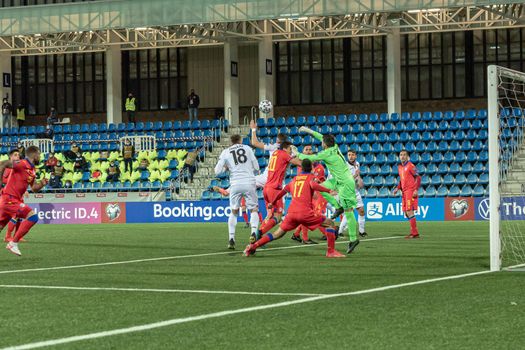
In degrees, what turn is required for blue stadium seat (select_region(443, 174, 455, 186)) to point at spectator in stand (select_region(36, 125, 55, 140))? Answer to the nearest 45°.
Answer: approximately 90° to its right

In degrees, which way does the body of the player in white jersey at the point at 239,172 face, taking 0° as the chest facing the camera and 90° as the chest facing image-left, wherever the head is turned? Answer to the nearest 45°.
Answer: approximately 180°

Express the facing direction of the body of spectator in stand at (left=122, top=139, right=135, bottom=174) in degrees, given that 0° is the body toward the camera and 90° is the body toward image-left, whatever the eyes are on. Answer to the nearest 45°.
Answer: approximately 0°

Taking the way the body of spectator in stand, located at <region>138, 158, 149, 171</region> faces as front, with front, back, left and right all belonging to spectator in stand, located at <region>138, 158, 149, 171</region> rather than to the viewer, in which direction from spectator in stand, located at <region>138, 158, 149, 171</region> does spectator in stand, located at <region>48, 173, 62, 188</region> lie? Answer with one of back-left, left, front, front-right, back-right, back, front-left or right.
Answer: right

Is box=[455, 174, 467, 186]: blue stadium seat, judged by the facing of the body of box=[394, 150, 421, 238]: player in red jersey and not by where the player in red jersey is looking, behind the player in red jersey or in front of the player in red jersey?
behind

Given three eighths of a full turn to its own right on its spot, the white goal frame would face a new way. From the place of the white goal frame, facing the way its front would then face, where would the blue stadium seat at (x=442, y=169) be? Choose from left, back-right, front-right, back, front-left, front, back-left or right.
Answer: front-left

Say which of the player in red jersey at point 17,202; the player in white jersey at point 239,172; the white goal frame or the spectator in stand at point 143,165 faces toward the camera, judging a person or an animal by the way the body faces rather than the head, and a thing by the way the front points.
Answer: the spectator in stand

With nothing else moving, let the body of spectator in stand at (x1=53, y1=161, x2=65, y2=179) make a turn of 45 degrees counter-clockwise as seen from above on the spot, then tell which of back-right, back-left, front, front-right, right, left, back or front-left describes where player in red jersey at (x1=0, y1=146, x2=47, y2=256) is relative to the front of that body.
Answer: front-right

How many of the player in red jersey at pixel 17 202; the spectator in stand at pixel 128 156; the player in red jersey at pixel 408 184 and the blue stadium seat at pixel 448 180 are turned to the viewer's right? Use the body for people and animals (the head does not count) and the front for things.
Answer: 1

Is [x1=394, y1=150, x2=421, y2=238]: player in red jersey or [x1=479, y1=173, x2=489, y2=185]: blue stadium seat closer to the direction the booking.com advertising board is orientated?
the player in red jersey

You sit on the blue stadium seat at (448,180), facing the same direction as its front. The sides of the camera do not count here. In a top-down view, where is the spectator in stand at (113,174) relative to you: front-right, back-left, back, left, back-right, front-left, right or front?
right

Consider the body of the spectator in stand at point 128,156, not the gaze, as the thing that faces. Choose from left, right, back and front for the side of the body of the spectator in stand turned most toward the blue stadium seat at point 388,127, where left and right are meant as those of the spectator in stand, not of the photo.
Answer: left

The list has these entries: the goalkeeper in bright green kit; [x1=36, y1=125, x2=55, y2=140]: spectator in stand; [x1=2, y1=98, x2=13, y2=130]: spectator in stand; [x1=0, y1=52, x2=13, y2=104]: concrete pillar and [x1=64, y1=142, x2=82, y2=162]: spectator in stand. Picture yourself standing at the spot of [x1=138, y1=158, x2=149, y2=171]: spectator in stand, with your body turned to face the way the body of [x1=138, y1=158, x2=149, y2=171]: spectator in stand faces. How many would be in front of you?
1

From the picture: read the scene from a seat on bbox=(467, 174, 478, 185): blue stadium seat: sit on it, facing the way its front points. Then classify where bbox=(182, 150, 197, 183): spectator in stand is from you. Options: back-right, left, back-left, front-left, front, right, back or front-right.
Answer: right

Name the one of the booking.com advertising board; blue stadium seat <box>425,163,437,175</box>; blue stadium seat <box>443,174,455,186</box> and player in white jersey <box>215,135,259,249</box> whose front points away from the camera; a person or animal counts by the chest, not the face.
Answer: the player in white jersey
